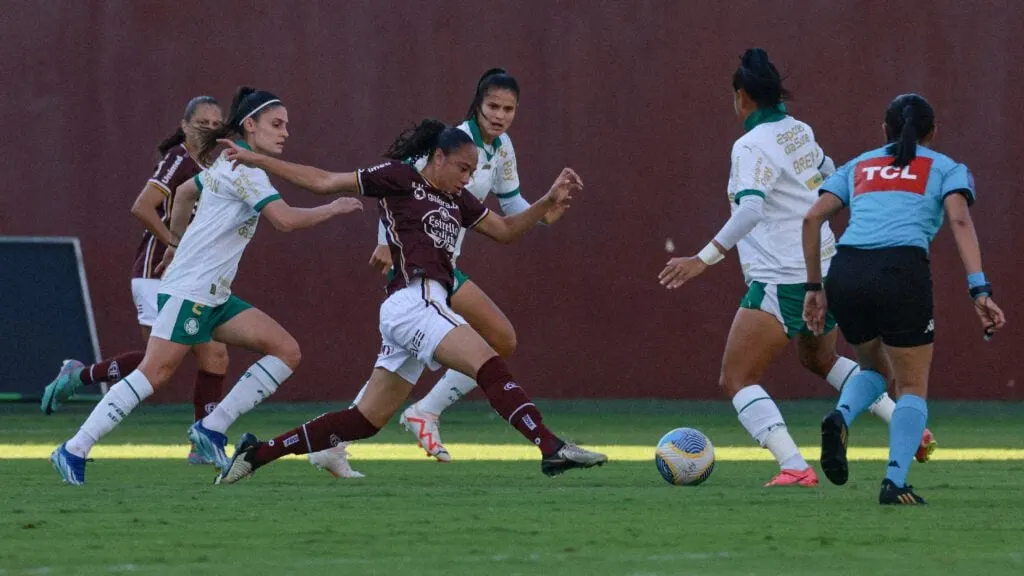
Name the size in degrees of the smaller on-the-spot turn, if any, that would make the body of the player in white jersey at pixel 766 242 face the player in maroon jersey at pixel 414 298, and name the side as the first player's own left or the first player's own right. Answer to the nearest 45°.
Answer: approximately 45° to the first player's own left

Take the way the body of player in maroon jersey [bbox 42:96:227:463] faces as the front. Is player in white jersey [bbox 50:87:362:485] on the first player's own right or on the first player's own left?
on the first player's own right

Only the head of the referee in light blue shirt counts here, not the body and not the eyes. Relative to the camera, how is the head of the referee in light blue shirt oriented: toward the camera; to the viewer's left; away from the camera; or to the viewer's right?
away from the camera

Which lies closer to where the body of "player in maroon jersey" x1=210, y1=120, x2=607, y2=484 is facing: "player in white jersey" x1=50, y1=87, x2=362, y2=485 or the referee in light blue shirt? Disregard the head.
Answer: the referee in light blue shirt

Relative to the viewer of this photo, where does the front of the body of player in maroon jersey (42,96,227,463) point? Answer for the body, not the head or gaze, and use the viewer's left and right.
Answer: facing to the right of the viewer

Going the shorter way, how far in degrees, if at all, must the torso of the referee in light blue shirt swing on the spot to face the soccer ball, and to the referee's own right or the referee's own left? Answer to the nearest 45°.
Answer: approximately 45° to the referee's own left

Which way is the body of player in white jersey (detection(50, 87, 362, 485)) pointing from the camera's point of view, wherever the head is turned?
to the viewer's right

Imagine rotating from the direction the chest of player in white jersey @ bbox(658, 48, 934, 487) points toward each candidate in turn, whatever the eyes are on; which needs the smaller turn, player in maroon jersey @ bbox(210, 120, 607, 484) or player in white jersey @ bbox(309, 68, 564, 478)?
the player in white jersey

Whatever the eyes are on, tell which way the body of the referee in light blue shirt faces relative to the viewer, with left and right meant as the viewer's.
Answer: facing away from the viewer
